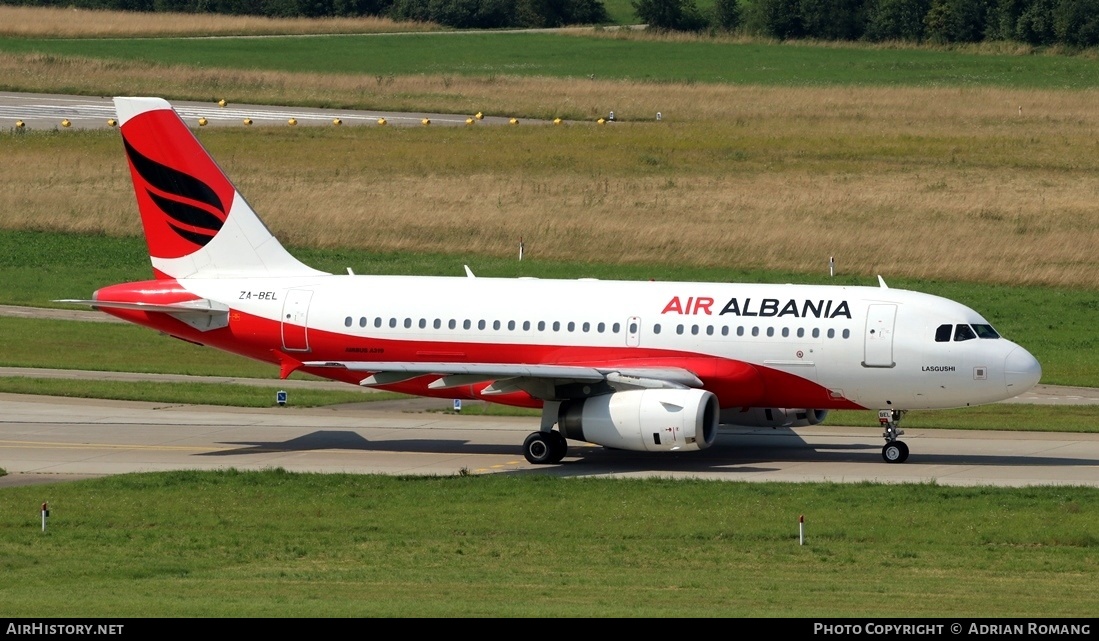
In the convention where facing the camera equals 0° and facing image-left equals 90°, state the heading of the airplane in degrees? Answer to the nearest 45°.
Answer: approximately 270°
